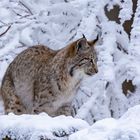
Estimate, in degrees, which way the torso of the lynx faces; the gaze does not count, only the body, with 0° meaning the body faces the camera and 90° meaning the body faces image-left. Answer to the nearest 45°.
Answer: approximately 270°

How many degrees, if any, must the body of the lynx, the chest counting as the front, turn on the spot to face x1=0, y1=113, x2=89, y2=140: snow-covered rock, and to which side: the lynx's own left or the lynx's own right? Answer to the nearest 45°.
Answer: approximately 90° to the lynx's own right
